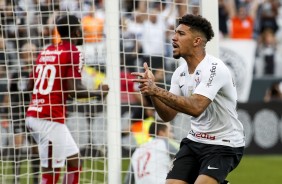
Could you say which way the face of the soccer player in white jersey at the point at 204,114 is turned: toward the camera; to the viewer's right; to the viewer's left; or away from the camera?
to the viewer's left

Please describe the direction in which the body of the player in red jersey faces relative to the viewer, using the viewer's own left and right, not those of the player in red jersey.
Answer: facing away from the viewer and to the right of the viewer

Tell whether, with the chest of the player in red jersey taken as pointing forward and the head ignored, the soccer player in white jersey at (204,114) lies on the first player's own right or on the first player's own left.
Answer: on the first player's own right

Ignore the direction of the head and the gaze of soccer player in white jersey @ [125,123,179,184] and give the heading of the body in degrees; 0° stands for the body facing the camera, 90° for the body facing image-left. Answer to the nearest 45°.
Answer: approximately 225°

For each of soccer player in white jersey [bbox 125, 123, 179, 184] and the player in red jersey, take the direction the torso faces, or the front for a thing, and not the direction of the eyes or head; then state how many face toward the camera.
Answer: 0

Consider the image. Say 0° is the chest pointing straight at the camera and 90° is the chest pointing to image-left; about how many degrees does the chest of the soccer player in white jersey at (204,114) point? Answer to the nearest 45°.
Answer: approximately 45°

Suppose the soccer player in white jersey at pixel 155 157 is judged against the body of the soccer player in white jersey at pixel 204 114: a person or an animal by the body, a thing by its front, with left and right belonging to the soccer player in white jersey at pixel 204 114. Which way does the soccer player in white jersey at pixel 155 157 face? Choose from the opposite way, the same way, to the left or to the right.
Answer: the opposite way

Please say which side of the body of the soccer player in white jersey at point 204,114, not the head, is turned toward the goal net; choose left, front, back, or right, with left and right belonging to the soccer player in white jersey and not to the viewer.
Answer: right
